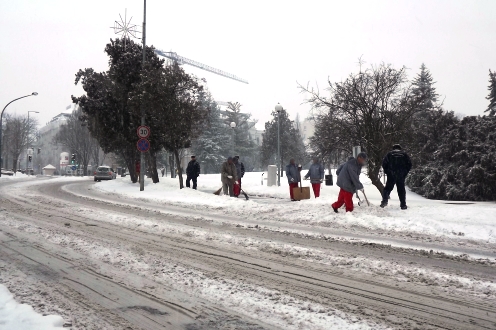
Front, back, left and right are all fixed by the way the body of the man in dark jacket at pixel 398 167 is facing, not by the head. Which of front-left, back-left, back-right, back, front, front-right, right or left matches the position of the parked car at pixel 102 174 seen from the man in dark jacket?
front-left

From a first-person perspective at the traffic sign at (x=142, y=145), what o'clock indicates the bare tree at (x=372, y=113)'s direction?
The bare tree is roughly at 10 o'clock from the traffic sign.

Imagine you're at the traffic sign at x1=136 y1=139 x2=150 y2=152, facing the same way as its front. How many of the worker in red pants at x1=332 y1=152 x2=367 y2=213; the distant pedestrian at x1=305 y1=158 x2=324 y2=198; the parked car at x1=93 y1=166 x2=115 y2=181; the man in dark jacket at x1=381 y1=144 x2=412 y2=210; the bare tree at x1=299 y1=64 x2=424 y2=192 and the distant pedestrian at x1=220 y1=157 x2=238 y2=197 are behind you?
1

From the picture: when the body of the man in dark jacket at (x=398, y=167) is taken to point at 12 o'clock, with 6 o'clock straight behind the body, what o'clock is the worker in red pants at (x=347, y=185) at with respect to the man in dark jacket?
The worker in red pants is roughly at 8 o'clock from the man in dark jacket.

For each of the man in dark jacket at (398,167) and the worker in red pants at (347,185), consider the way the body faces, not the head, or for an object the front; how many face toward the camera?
0

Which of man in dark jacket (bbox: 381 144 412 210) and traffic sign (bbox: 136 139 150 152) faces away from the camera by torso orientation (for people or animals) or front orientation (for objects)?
the man in dark jacket

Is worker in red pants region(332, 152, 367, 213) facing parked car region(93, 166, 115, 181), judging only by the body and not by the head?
no

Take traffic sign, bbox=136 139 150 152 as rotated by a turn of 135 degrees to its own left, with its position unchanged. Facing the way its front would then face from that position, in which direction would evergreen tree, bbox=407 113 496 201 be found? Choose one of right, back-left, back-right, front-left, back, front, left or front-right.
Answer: front-right

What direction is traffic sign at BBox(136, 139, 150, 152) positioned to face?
toward the camera

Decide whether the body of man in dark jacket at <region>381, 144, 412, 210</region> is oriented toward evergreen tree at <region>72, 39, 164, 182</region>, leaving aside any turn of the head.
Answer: no

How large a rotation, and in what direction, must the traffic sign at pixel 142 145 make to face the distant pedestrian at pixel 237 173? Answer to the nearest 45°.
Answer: approximately 45° to its left

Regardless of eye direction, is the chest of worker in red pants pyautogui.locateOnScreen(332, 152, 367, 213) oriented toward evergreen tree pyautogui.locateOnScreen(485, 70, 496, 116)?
no
